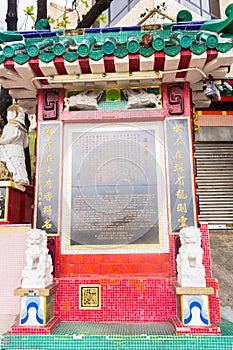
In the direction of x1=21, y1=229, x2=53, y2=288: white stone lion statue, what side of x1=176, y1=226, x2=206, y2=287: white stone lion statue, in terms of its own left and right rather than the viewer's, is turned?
right

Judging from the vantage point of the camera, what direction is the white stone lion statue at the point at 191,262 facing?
facing the viewer

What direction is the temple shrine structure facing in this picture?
toward the camera

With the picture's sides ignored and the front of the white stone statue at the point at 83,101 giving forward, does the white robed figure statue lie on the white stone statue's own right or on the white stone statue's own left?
on the white stone statue's own right
